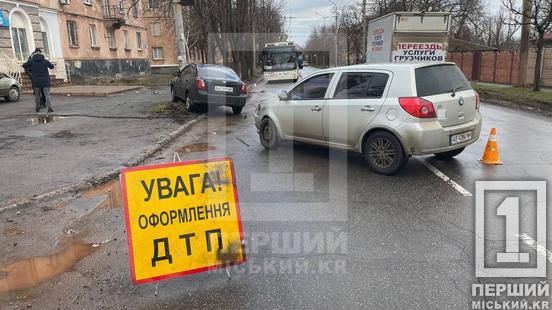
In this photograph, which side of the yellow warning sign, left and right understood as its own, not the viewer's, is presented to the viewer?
front

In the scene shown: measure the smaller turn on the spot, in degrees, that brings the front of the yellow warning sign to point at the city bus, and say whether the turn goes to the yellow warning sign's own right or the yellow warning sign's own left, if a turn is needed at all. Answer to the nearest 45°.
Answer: approximately 180°

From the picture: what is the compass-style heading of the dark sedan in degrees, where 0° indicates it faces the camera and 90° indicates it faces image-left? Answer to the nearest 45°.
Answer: approximately 135°

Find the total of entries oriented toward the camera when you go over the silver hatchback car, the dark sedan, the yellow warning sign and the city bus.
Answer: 2

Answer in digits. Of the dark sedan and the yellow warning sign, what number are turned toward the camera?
1

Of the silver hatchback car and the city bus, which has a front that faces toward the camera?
the city bus

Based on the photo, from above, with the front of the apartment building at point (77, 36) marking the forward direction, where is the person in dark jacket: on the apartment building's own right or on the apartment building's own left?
on the apartment building's own right

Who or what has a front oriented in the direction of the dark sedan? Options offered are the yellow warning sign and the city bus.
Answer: the city bus

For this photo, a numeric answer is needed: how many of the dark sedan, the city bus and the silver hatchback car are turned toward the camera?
1

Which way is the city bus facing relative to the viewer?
toward the camera

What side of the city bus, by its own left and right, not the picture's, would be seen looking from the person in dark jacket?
front

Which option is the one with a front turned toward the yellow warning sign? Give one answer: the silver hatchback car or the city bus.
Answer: the city bus

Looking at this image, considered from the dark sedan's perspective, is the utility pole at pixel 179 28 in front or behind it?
in front

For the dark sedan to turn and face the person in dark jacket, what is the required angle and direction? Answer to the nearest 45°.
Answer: approximately 45° to its left

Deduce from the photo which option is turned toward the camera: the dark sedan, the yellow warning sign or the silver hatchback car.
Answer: the yellow warning sign

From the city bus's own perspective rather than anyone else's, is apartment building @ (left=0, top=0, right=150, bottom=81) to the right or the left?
on its right

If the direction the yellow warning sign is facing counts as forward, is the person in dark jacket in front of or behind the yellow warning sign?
behind

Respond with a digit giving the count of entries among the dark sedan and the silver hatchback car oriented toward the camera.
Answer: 0

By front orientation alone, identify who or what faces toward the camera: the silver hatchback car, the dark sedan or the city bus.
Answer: the city bus
